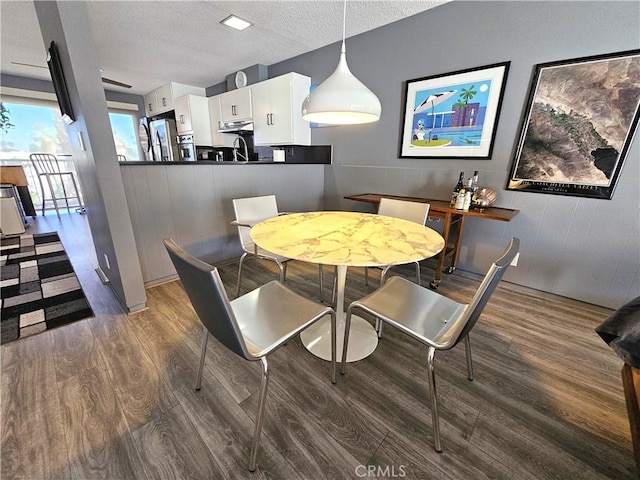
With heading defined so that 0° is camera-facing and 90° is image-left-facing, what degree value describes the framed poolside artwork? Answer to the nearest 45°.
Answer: approximately 45°

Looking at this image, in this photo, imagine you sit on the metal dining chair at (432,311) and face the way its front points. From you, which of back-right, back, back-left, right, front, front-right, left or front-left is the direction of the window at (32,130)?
front-left

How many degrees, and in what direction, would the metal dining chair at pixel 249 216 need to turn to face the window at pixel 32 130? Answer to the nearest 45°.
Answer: approximately 180°

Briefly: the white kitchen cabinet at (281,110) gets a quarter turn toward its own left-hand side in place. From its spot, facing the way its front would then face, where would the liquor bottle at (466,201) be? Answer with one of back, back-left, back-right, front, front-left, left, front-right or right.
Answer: front

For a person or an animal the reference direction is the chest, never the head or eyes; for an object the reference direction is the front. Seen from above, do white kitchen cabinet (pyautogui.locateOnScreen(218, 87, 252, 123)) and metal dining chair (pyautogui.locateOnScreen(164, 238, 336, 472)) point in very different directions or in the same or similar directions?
very different directions

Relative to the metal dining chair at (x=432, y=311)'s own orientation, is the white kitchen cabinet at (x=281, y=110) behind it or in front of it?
in front

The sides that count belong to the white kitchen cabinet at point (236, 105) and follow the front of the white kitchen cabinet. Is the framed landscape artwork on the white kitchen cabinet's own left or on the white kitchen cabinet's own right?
on the white kitchen cabinet's own left

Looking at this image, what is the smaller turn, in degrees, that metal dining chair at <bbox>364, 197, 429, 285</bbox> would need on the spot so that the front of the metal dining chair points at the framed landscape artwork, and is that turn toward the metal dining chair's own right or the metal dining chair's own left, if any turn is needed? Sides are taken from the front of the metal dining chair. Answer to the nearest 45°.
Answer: approximately 135° to the metal dining chair's own left

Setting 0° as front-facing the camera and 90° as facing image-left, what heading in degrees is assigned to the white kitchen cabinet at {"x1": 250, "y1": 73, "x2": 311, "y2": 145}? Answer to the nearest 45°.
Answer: approximately 45°

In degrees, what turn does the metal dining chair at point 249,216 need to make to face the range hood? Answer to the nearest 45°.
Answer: approximately 135° to its left

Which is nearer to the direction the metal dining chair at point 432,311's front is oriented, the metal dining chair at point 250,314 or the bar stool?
the bar stool

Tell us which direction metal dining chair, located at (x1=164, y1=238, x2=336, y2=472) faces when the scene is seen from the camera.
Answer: facing away from the viewer and to the right of the viewer

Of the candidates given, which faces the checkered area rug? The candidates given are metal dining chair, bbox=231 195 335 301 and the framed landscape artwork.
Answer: the framed landscape artwork

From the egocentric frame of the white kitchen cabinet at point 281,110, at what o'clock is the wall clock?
The wall clock is roughly at 3 o'clock from the white kitchen cabinet.

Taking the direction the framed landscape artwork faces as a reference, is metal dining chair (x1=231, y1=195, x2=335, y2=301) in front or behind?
in front

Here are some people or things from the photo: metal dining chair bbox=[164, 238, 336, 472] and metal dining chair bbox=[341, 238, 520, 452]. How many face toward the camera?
0

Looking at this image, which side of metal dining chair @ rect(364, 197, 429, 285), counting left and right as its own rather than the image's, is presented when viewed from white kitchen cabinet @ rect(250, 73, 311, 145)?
right

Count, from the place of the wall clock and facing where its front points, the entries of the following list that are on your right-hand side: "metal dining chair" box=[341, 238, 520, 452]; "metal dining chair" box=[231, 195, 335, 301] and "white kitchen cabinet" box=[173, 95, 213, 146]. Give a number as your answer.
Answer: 1

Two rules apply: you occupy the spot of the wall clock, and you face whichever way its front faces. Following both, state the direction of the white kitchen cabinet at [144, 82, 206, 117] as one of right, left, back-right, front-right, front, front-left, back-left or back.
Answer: right
